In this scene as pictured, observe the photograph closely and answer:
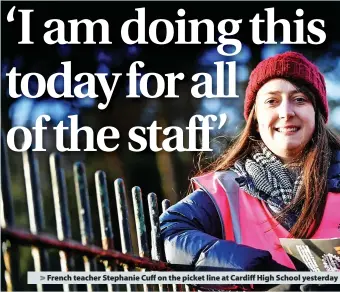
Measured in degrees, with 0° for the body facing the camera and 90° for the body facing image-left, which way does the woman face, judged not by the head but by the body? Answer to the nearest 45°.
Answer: approximately 0°

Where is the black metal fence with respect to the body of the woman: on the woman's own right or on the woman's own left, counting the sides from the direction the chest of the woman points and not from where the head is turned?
on the woman's own right
